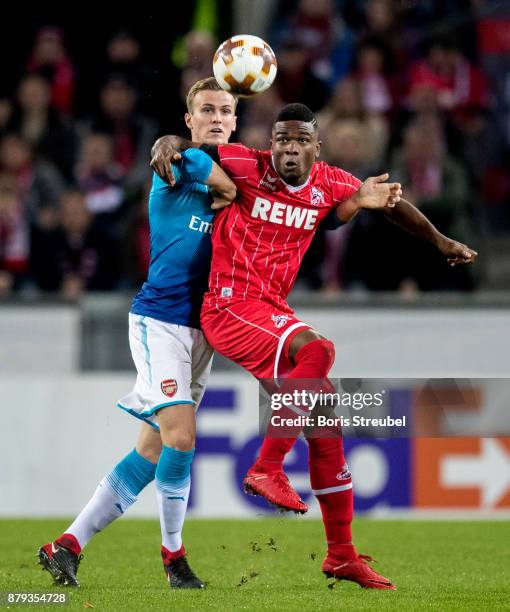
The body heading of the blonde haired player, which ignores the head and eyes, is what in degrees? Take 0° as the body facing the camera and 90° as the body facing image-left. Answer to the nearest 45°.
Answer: approximately 315°
